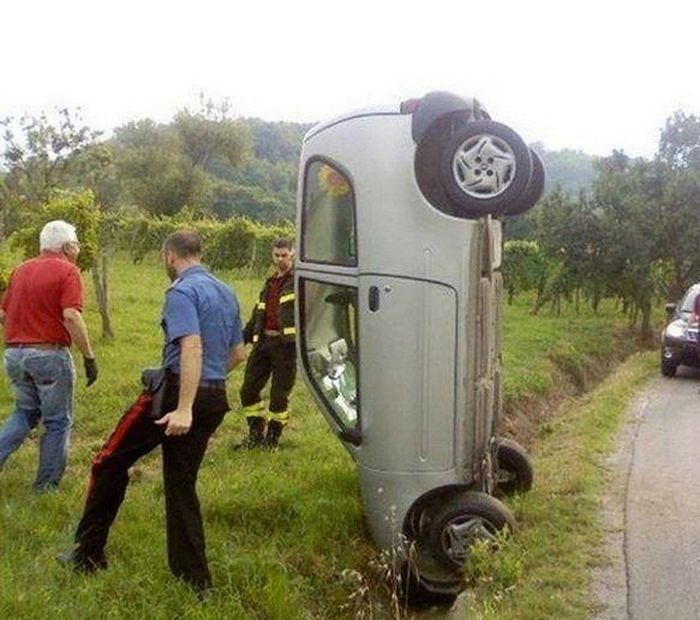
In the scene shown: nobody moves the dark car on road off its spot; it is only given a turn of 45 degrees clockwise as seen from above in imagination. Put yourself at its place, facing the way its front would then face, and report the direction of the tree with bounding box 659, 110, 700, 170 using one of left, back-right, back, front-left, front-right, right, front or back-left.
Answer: back-right

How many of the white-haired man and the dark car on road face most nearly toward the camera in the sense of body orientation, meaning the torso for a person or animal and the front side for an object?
1

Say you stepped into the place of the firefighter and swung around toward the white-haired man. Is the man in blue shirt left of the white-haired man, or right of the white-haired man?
left

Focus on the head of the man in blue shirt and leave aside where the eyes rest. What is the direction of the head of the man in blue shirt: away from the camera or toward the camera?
away from the camera

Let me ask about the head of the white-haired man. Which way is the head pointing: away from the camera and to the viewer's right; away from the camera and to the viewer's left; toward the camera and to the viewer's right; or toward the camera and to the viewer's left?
away from the camera and to the viewer's right

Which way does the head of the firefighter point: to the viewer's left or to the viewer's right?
to the viewer's left
